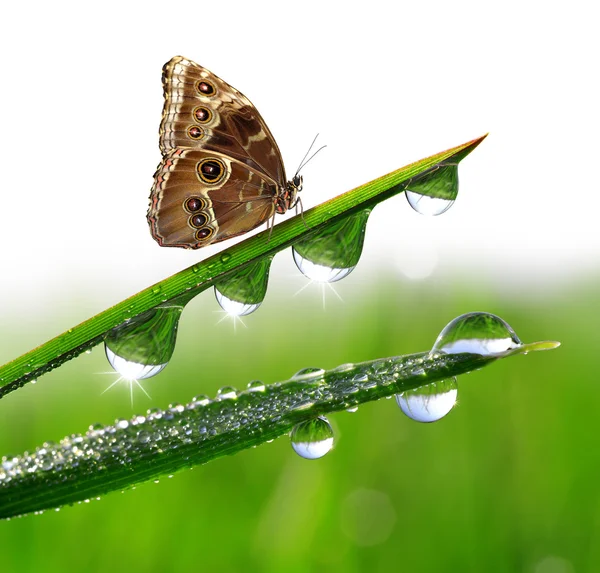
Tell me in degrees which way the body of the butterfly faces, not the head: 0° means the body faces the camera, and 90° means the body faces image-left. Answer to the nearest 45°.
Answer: approximately 270°
